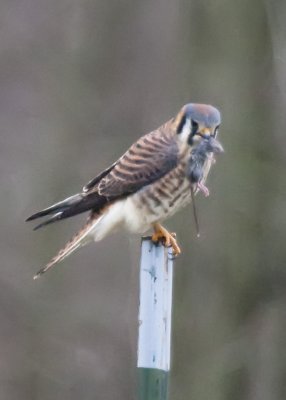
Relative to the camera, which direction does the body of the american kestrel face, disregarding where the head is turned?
to the viewer's right
